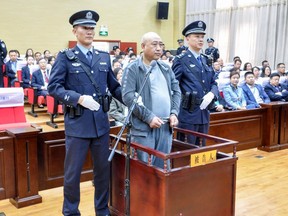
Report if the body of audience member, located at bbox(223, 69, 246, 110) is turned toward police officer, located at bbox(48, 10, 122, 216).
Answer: no

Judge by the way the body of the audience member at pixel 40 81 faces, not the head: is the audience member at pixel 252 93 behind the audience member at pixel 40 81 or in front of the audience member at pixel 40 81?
in front

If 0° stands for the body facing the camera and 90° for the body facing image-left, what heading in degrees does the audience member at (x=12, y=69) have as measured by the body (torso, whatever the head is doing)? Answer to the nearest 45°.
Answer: approximately 315°

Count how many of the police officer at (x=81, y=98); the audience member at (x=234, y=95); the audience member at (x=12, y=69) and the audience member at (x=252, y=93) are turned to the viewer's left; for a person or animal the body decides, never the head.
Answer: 0

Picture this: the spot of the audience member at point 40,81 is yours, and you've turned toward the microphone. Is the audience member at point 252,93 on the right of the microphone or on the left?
left

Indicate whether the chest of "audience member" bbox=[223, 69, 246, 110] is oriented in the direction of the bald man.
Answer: no

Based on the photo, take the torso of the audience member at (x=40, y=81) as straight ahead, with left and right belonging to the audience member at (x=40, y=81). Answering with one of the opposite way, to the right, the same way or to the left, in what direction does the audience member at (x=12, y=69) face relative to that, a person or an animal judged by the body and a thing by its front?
the same way

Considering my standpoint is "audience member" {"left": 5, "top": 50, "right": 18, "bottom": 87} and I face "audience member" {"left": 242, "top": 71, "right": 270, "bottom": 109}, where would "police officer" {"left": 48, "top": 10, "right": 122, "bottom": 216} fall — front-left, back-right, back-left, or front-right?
front-right

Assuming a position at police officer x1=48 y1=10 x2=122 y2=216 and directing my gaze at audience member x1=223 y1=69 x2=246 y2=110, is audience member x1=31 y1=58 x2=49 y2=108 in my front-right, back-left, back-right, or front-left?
front-left

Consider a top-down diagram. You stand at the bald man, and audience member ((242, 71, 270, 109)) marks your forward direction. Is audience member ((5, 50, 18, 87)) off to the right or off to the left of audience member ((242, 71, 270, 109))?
left

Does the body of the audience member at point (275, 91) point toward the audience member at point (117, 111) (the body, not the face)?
no

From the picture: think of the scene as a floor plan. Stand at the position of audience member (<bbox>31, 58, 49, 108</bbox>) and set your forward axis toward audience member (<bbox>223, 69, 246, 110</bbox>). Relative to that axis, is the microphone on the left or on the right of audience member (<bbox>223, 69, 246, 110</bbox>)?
right

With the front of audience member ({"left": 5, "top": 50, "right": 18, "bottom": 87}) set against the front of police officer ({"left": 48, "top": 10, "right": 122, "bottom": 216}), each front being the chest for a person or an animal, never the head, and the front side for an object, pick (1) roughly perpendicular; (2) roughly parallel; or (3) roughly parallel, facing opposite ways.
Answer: roughly parallel

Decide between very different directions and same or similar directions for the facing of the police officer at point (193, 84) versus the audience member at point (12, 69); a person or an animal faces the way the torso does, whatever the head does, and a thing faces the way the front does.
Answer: same or similar directions

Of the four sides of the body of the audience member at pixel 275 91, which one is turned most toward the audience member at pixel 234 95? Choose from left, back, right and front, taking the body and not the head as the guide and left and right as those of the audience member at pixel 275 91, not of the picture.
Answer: right

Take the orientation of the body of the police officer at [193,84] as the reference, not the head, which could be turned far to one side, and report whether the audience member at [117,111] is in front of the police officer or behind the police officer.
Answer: behind

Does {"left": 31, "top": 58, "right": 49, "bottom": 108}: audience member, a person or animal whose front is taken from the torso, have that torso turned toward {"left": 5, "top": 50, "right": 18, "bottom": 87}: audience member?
no

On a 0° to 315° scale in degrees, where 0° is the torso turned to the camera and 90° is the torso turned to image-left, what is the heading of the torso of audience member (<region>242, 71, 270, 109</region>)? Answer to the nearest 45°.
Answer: approximately 315°

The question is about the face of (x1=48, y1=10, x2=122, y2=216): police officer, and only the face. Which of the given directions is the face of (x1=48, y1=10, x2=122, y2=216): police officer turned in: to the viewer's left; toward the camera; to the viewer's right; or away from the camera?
toward the camera
